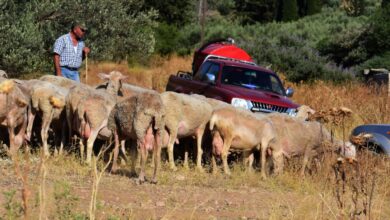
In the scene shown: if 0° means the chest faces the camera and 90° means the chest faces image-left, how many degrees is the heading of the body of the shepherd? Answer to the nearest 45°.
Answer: approximately 315°

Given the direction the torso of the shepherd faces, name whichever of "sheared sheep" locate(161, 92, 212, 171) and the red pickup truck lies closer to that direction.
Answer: the sheared sheep

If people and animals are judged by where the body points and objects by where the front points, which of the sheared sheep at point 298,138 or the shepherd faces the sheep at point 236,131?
the shepherd

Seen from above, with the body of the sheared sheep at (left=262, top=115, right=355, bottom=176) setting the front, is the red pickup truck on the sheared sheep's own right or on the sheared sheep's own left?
on the sheared sheep's own left

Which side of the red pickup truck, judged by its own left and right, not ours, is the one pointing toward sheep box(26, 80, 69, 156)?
right

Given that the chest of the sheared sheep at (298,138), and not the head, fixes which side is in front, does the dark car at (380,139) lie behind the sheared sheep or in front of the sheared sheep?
in front

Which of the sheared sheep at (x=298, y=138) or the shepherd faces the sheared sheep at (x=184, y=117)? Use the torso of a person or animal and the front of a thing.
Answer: the shepherd

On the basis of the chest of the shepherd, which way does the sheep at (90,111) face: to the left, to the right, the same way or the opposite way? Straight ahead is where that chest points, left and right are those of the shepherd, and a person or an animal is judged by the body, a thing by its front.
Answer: to the left

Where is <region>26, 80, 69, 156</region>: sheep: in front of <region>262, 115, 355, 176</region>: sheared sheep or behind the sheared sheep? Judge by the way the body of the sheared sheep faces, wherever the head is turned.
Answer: behind

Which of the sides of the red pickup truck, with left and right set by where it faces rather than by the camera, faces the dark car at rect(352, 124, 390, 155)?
front

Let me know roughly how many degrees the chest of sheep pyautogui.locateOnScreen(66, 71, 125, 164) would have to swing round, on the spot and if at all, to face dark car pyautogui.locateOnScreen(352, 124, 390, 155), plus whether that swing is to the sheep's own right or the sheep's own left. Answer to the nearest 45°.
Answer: approximately 45° to the sheep's own right

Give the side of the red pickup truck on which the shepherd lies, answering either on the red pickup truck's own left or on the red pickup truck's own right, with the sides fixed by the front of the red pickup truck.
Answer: on the red pickup truck's own right
